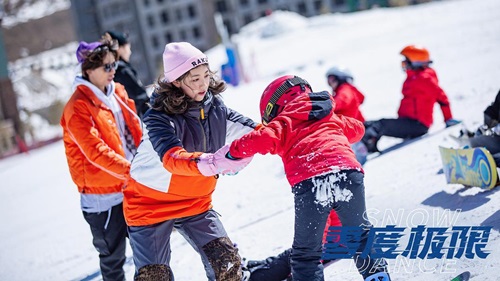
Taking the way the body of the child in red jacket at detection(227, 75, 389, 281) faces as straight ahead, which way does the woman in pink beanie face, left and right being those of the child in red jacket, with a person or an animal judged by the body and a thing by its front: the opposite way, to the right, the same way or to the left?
the opposite way

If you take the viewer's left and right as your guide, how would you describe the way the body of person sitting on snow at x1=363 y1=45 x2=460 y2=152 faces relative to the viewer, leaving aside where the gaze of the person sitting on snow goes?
facing to the left of the viewer

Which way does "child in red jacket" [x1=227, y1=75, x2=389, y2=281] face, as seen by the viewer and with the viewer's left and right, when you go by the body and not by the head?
facing away from the viewer and to the left of the viewer

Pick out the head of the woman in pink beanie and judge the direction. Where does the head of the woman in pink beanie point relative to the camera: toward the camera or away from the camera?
toward the camera

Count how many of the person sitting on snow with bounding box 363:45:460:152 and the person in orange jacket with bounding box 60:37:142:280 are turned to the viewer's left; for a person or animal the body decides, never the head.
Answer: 1

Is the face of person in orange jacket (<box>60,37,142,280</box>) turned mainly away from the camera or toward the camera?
toward the camera

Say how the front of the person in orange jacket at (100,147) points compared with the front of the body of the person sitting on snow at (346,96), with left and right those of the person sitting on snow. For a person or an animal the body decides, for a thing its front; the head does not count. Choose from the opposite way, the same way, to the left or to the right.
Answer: to the left

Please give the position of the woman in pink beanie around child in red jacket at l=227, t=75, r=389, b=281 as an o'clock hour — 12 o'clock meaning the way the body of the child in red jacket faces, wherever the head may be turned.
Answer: The woman in pink beanie is roughly at 11 o'clock from the child in red jacket.

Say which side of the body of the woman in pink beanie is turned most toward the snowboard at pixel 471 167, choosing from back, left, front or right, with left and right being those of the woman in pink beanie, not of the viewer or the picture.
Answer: left

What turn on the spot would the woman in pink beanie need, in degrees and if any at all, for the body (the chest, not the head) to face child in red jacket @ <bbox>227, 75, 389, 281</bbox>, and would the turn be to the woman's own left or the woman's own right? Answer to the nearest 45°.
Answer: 0° — they already face them

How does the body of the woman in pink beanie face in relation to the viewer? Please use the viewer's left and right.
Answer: facing the viewer and to the right of the viewer

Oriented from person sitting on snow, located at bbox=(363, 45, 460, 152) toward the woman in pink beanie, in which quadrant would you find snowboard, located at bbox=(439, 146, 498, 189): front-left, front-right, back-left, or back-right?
front-left

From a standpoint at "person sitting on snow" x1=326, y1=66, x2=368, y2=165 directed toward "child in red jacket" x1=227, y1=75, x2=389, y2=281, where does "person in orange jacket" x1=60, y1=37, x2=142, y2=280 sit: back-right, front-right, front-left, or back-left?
front-right
